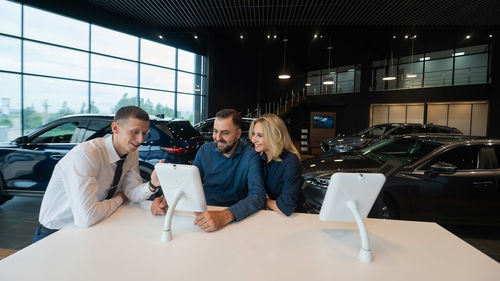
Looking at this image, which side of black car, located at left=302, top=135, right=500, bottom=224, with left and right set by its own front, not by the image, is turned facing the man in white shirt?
front

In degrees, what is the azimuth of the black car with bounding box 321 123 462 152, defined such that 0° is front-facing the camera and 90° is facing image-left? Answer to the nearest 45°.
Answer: approximately 45°

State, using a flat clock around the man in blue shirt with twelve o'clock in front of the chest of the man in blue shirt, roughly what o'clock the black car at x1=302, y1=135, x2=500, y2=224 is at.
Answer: The black car is roughly at 7 o'clock from the man in blue shirt.

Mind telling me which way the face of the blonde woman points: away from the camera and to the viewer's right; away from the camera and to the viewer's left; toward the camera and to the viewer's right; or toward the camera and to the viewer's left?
toward the camera and to the viewer's left

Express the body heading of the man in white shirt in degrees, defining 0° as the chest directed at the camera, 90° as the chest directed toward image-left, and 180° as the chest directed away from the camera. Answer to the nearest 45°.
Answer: approximately 315°

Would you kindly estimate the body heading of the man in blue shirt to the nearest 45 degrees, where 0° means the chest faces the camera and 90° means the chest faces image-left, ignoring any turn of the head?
approximately 45°

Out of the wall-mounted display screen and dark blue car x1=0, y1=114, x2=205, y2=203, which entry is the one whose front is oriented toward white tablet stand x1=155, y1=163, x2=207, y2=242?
the wall-mounted display screen

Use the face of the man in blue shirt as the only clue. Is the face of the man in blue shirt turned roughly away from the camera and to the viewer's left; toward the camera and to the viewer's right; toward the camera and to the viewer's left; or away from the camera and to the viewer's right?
toward the camera and to the viewer's left

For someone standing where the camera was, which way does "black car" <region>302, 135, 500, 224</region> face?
facing the viewer and to the left of the viewer

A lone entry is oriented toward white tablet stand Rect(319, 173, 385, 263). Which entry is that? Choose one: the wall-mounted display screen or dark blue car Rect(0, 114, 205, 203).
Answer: the wall-mounted display screen

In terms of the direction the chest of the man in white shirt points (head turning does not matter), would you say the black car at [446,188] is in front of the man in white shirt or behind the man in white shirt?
in front

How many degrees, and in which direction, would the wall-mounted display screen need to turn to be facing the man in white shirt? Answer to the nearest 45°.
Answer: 0° — it already faces them

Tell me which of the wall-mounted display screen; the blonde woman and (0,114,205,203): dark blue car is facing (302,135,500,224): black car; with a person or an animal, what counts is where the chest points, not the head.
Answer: the wall-mounted display screen

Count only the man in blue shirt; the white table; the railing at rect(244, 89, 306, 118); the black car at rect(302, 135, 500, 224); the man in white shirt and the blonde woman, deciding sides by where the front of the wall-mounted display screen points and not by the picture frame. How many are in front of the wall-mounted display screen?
5

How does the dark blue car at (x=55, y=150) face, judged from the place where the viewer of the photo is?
facing away from the viewer and to the left of the viewer

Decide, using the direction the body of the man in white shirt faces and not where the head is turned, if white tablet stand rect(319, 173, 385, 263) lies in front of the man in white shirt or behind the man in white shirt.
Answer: in front

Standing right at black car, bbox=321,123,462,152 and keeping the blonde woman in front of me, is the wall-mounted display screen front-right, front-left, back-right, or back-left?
back-right

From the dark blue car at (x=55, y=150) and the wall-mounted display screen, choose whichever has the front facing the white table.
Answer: the wall-mounted display screen
